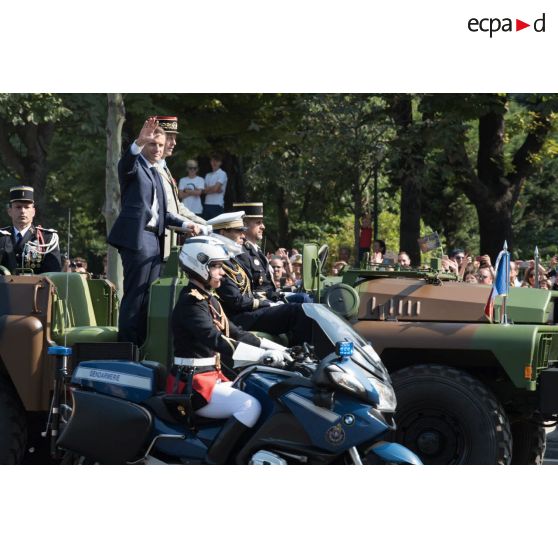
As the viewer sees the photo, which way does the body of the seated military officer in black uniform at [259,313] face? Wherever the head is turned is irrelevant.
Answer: to the viewer's right

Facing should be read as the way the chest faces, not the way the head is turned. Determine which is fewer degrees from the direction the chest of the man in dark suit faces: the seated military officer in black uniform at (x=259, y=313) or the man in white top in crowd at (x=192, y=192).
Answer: the seated military officer in black uniform

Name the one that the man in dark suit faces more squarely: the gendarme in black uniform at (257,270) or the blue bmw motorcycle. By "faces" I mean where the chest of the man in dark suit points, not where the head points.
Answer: the blue bmw motorcycle

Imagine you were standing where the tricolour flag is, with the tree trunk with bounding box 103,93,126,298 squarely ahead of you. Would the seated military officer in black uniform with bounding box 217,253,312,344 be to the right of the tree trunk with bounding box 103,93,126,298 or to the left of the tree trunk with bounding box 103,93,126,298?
left

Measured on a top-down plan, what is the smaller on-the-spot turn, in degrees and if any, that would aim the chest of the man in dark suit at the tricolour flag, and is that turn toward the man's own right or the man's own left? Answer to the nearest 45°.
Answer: approximately 45° to the man's own left

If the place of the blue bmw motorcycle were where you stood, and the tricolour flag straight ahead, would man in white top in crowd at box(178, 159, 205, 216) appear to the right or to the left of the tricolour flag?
left

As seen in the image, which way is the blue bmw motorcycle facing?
to the viewer's right

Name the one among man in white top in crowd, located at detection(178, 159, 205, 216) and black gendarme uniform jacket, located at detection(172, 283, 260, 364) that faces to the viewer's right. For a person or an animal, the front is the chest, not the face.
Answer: the black gendarme uniform jacket

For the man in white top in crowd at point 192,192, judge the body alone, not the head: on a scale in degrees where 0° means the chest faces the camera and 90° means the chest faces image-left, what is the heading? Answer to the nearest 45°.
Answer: approximately 0°

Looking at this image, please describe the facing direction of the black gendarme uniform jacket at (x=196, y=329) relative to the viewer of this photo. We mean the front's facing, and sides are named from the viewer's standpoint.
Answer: facing to the right of the viewer

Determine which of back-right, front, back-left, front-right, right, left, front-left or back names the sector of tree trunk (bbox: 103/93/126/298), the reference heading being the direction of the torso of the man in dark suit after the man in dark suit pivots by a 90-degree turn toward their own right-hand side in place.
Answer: back-right

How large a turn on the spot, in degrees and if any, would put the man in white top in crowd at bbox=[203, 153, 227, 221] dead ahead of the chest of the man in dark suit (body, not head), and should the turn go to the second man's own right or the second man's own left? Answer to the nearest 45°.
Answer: approximately 135° to the second man's own left

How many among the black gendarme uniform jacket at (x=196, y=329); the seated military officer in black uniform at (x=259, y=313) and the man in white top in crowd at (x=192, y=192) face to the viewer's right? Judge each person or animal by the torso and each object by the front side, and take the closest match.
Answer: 2
